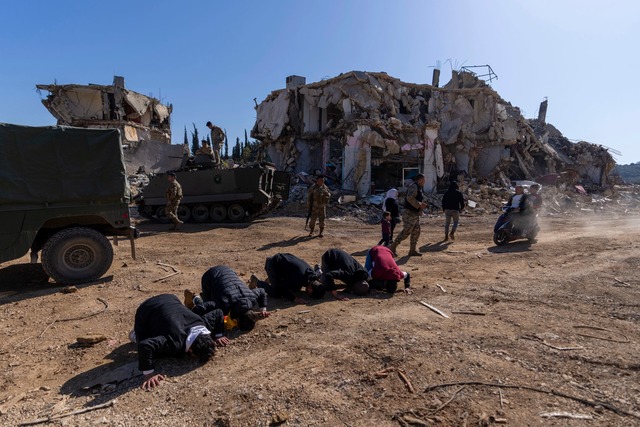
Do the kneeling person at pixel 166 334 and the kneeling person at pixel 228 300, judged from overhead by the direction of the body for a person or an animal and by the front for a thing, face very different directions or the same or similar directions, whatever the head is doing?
same or similar directions

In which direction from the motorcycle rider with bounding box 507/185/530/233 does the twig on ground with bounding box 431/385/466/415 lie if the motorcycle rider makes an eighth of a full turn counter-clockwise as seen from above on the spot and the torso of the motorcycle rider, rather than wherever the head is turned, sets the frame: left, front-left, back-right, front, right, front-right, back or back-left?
front

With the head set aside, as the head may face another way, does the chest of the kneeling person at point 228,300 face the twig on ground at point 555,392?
yes

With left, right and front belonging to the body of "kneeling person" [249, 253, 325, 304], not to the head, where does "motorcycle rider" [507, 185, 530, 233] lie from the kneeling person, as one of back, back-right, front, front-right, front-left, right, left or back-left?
left

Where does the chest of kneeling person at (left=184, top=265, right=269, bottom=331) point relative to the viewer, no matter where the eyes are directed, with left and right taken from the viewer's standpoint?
facing the viewer and to the right of the viewer

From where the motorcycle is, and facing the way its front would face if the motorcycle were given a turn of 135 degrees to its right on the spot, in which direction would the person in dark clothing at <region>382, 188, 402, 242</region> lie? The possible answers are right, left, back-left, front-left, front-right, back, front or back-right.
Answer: back-left

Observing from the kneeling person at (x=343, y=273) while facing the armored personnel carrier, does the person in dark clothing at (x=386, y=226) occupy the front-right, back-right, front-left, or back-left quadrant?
front-right

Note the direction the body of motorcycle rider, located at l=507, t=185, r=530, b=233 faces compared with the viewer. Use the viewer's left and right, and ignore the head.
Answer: facing the viewer and to the left of the viewer

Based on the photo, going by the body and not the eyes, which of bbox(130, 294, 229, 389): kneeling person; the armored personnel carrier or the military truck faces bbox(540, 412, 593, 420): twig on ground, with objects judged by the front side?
the kneeling person

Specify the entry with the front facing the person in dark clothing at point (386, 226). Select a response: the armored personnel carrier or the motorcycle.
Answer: the motorcycle

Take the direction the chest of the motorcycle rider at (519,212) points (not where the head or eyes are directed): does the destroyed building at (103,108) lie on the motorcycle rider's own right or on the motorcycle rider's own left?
on the motorcycle rider's own right

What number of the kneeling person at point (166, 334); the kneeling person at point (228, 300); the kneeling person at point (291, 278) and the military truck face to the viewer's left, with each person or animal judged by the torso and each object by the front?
1

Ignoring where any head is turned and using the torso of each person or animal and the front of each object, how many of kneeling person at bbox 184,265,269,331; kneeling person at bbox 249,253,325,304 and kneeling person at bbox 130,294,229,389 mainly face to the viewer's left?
0

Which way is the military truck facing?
to the viewer's left
